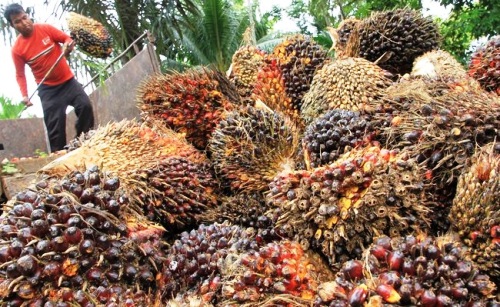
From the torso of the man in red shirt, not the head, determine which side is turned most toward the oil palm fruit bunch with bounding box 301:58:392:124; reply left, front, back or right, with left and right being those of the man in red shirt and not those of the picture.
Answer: front

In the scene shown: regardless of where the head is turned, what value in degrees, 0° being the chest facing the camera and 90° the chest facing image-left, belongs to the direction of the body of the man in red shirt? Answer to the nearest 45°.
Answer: approximately 0°

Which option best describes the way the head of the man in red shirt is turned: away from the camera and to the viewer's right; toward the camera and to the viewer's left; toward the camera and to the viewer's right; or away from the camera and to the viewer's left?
toward the camera and to the viewer's right

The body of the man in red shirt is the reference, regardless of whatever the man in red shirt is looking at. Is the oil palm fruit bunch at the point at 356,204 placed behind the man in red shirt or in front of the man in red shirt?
in front

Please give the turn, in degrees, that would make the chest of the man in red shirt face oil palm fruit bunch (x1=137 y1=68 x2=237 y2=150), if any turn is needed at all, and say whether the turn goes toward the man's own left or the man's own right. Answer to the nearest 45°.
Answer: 0° — they already face it

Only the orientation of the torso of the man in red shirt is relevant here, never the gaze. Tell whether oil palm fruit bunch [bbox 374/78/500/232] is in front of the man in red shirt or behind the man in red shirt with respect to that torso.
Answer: in front

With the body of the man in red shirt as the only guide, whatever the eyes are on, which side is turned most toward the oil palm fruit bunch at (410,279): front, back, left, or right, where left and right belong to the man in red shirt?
front

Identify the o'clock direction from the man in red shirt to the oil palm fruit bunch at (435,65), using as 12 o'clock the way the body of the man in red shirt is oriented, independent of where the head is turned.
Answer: The oil palm fruit bunch is roughly at 11 o'clock from the man in red shirt.

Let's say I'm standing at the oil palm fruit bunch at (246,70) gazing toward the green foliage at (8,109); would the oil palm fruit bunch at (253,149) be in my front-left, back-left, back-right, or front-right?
back-left

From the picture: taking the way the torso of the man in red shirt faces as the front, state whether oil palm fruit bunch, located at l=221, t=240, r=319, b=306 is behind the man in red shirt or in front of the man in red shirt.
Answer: in front

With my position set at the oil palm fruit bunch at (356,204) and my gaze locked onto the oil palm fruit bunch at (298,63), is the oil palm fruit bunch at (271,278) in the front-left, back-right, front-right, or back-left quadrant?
back-left
